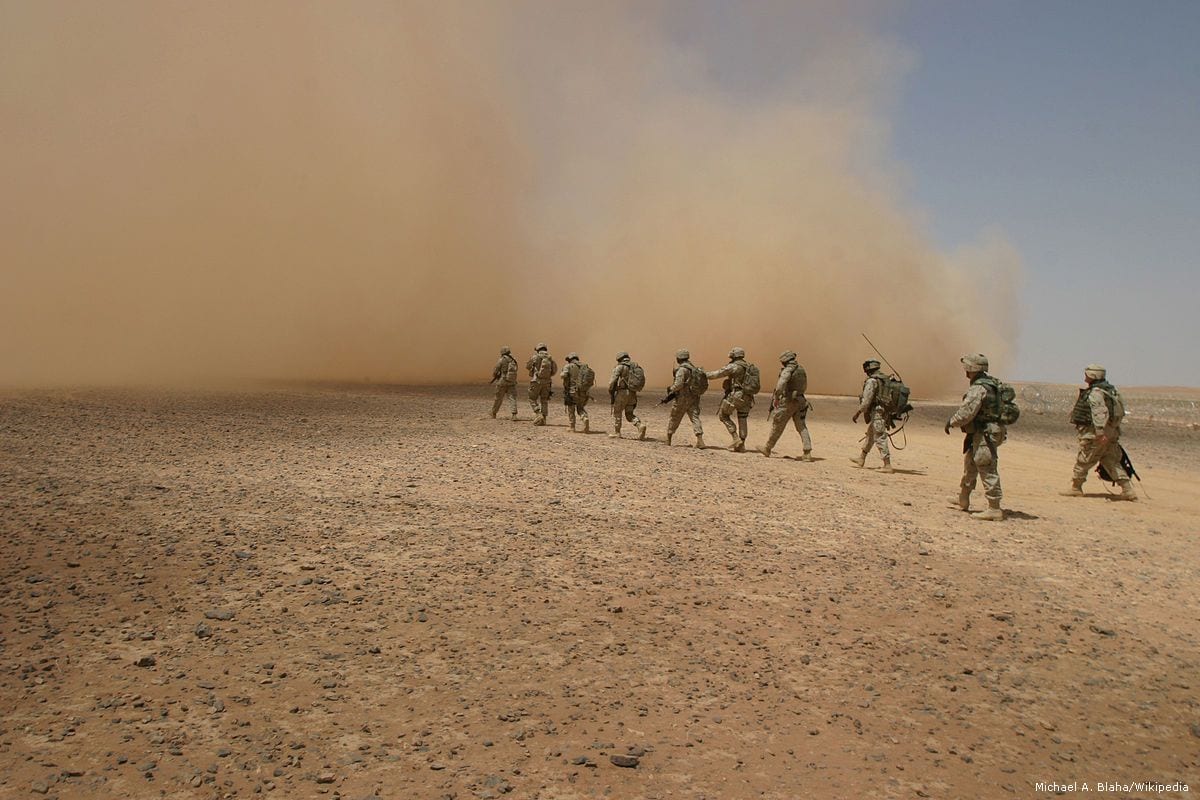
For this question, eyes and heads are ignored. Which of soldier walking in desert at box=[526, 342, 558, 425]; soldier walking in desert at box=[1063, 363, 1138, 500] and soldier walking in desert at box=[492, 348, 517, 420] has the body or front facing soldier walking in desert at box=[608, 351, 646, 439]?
soldier walking in desert at box=[1063, 363, 1138, 500]

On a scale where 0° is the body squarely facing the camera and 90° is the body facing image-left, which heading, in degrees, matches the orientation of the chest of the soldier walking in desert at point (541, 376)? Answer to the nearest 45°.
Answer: approximately 180°

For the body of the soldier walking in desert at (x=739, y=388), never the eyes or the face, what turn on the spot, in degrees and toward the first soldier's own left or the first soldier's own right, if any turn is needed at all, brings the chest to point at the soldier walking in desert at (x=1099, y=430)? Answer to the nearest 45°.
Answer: approximately 180°

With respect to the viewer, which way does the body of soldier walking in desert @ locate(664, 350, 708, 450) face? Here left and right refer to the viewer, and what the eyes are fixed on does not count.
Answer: facing away from the viewer and to the left of the viewer

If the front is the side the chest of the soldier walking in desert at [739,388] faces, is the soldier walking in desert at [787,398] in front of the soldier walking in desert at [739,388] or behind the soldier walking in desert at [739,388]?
behind

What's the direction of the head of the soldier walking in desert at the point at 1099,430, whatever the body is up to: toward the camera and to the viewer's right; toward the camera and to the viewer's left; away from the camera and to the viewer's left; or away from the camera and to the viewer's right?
away from the camera and to the viewer's left

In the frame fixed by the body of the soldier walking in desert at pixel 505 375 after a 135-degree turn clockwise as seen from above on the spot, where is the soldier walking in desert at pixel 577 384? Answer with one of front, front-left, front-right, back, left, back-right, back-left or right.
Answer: front-right

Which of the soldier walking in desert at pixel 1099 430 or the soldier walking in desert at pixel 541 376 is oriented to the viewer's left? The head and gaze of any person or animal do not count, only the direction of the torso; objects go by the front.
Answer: the soldier walking in desert at pixel 1099 430

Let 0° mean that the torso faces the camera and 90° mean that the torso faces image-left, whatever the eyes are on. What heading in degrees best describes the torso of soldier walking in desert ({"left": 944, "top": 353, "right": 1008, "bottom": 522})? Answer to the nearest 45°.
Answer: approximately 90°

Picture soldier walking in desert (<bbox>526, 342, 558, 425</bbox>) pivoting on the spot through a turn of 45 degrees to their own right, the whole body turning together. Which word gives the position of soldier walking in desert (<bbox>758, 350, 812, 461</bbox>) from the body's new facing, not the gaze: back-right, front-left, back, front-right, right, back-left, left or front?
right
